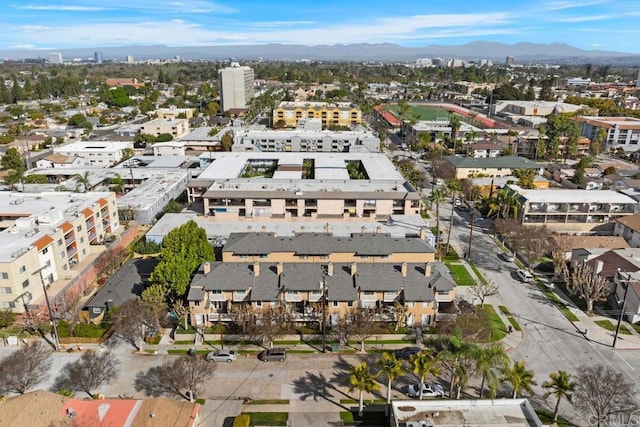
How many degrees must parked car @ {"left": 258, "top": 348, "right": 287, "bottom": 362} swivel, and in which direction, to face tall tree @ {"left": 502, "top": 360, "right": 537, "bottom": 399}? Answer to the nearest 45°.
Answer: approximately 135° to its left

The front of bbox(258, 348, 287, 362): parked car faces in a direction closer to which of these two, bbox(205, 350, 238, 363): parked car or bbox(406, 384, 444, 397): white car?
the parked car

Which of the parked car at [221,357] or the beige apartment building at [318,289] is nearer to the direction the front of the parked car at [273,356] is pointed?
the parked car

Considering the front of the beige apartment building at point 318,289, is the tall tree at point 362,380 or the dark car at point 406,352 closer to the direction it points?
the tall tree

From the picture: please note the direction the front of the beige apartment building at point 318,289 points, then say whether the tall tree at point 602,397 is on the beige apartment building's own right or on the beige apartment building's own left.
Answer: on the beige apartment building's own left

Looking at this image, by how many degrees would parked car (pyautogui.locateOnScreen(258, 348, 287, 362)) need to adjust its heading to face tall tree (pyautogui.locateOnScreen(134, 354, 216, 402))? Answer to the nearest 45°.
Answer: approximately 45° to its left

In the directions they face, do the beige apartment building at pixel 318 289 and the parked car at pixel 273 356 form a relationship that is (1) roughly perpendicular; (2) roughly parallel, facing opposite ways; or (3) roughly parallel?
roughly perpendicular

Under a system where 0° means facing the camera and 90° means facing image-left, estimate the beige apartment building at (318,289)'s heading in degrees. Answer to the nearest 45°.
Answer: approximately 0°

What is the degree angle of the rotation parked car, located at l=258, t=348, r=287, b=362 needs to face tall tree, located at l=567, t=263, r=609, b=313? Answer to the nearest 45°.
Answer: approximately 180°

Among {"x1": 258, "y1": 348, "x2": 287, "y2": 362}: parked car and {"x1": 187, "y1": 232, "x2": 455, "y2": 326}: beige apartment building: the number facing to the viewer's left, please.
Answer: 1

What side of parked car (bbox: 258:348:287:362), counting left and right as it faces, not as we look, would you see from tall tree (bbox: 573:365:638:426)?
back

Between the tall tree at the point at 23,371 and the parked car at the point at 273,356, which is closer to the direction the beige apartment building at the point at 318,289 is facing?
the parked car

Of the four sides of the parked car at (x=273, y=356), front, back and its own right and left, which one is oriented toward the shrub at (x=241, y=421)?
left

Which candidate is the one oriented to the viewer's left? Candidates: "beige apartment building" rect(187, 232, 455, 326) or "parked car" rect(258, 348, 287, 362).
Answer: the parked car

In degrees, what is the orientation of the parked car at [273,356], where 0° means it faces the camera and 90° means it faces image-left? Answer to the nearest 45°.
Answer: approximately 90°

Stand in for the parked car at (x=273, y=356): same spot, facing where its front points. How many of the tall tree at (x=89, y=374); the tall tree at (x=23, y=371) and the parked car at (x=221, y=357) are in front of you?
3

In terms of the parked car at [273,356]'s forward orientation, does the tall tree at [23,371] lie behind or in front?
in front
